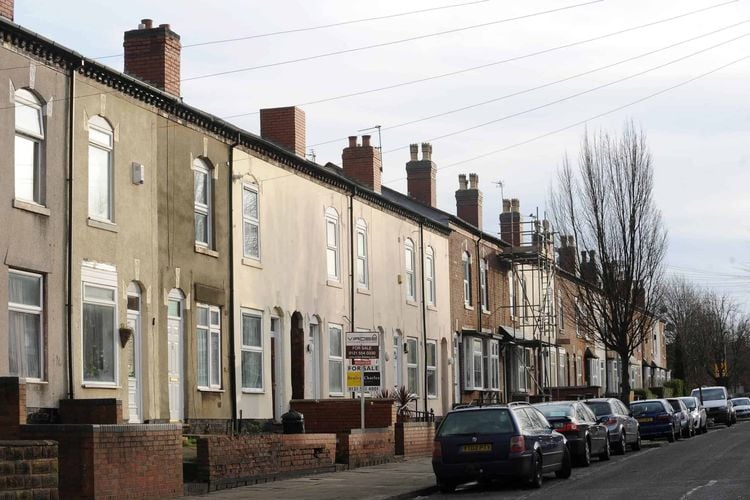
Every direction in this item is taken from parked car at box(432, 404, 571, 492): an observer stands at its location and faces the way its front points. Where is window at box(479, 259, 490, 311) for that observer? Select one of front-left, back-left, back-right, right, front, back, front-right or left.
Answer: front-left

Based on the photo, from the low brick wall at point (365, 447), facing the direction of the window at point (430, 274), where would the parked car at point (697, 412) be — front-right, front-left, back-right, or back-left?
front-right

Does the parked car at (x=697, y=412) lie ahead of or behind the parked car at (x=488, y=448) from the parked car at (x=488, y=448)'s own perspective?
ahead

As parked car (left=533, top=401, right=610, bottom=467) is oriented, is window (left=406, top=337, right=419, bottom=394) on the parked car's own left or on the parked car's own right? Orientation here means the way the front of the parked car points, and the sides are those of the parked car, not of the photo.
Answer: on the parked car's own left

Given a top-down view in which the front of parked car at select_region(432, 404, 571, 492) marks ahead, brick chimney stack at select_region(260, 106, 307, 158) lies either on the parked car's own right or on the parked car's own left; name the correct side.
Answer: on the parked car's own left

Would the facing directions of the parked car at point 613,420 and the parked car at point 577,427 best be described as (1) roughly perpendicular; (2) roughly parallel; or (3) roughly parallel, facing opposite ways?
roughly parallel

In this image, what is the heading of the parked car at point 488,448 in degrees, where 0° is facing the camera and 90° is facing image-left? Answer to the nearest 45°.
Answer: approximately 225°

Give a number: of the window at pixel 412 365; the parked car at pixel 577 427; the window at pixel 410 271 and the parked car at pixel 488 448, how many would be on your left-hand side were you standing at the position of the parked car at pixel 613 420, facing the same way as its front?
2

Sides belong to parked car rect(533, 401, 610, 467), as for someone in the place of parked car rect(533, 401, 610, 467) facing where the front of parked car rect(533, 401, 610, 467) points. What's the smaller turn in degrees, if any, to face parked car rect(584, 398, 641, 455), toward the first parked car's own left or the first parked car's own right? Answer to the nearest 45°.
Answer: approximately 45° to the first parked car's own left

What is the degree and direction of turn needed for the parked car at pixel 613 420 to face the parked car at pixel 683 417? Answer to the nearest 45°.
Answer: approximately 45° to its left

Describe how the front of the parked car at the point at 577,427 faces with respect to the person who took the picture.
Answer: facing away from the viewer and to the right of the viewer

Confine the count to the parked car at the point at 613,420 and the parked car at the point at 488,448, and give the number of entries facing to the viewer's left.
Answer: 0

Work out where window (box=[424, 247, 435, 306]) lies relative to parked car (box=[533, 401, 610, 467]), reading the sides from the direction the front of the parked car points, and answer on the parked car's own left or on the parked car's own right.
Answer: on the parked car's own left

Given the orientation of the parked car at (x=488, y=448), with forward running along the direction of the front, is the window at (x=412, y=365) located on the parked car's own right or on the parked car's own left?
on the parked car's own left

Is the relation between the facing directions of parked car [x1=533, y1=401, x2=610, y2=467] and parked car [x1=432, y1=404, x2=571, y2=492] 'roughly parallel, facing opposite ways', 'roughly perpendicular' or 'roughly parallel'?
roughly parallel

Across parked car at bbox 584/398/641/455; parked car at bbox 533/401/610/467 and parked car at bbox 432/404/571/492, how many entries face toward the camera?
0
